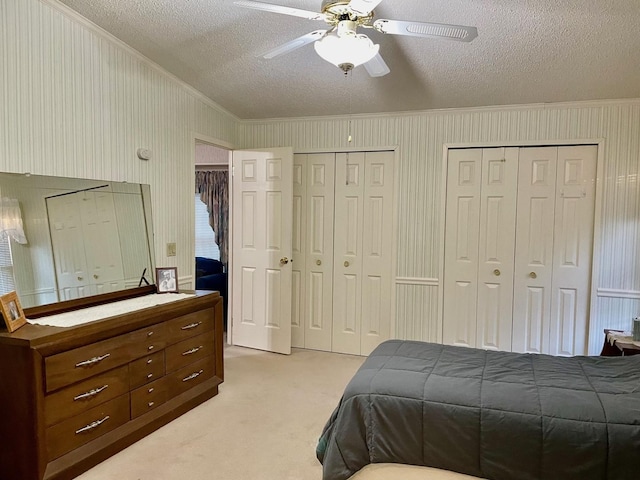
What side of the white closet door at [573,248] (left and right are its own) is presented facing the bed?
front

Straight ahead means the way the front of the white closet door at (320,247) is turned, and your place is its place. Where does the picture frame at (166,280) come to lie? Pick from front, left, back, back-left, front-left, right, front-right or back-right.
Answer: front-right

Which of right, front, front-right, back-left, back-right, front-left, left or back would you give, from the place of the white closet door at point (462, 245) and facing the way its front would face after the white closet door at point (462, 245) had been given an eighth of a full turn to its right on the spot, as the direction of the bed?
front-left

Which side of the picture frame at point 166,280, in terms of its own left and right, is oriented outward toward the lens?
front

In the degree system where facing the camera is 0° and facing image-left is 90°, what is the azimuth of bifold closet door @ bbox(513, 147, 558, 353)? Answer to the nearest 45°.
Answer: approximately 0°

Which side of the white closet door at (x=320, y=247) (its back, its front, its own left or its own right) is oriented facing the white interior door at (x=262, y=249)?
right

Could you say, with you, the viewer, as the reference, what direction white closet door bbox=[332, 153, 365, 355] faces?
facing the viewer

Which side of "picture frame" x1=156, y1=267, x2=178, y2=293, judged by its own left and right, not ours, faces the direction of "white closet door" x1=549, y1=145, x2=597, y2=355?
left
